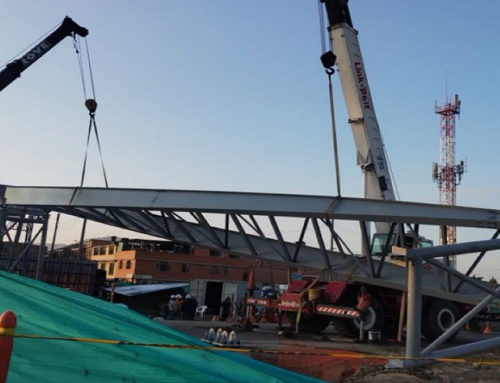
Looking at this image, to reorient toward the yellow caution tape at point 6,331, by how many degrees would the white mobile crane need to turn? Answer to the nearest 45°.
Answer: approximately 45° to its left

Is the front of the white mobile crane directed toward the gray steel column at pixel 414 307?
no

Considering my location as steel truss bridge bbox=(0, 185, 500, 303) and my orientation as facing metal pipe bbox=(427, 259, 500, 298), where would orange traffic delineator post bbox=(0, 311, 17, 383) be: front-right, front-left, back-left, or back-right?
front-right

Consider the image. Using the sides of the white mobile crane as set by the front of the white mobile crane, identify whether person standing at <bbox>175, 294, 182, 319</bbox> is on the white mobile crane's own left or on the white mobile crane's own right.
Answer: on the white mobile crane's own right

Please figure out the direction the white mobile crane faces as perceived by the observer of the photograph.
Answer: facing the viewer and to the left of the viewer

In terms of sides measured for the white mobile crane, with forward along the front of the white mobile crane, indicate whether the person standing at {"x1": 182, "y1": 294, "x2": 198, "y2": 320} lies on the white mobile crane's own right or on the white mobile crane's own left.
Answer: on the white mobile crane's own right
